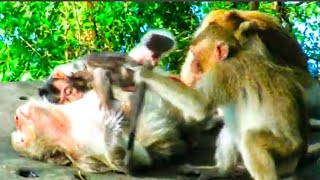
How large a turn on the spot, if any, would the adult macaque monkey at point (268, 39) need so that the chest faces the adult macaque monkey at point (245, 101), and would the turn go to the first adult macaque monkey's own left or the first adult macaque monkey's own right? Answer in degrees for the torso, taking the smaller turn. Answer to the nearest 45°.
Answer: approximately 90° to the first adult macaque monkey's own left

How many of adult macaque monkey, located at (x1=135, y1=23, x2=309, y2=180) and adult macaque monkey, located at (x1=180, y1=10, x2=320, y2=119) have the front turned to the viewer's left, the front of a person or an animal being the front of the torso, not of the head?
2

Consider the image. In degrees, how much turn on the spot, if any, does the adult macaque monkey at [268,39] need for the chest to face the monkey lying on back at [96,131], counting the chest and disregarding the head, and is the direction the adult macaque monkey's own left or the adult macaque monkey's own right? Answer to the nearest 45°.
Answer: approximately 45° to the adult macaque monkey's own left

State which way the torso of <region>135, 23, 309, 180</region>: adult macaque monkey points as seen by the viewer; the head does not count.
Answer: to the viewer's left

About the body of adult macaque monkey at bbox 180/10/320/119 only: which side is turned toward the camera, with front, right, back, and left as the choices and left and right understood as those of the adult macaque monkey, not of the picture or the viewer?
left
